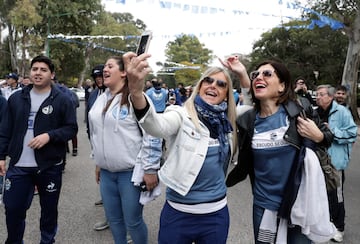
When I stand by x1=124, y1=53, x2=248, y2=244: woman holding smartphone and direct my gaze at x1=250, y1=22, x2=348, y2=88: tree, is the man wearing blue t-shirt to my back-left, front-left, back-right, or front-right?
front-left

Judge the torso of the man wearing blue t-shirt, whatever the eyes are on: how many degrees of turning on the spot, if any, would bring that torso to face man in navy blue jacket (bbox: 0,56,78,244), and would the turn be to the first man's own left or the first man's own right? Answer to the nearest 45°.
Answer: approximately 180°

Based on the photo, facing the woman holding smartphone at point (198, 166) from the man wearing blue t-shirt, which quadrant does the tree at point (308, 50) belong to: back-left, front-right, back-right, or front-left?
back-left

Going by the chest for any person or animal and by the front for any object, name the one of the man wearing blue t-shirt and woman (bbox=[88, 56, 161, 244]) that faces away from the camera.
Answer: the man wearing blue t-shirt

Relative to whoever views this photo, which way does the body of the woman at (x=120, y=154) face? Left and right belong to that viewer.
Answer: facing the viewer and to the left of the viewer

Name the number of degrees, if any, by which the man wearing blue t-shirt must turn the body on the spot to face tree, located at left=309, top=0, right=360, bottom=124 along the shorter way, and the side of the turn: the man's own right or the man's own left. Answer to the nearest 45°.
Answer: approximately 45° to the man's own right

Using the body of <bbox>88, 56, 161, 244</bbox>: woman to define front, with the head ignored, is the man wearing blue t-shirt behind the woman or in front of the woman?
behind

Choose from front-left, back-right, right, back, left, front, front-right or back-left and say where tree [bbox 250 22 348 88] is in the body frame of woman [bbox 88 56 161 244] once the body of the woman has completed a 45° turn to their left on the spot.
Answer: back-left

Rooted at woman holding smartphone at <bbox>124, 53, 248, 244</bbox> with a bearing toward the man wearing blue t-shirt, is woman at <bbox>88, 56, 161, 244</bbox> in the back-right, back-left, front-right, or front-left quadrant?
front-left

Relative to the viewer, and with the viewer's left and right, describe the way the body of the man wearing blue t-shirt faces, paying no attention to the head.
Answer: facing away from the viewer

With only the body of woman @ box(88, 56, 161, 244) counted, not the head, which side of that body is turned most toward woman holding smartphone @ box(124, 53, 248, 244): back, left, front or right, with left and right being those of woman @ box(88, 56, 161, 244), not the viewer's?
left
